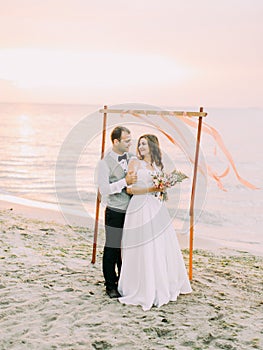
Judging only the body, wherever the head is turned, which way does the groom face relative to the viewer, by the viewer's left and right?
facing the viewer and to the right of the viewer
